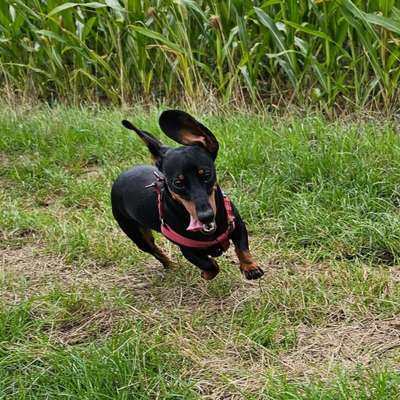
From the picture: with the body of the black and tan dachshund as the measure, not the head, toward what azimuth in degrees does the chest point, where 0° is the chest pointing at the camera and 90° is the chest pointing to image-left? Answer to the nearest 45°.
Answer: approximately 315°
